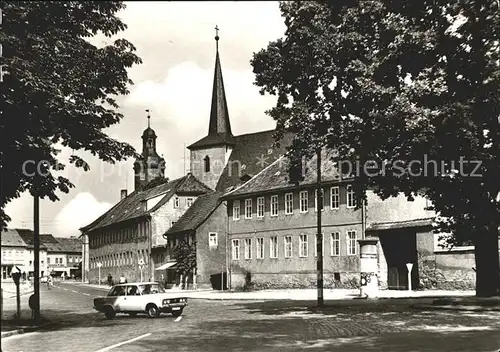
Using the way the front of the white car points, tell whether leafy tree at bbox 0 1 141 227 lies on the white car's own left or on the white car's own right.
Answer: on the white car's own right

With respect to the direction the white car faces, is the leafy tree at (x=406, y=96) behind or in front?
in front

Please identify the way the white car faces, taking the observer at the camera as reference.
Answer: facing the viewer and to the right of the viewer
